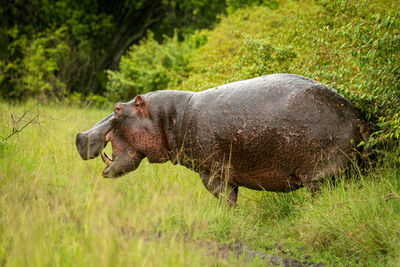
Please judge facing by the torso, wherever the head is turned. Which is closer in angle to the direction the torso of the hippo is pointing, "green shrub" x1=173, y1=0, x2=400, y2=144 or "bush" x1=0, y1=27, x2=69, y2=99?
the bush

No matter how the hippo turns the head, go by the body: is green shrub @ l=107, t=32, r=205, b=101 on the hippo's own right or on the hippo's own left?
on the hippo's own right

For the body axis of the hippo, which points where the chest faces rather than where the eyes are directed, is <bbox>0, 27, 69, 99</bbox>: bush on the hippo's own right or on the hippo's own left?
on the hippo's own right

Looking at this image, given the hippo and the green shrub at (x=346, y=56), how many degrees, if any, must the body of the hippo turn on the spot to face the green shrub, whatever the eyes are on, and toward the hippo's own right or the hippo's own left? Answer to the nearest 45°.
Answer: approximately 135° to the hippo's own right

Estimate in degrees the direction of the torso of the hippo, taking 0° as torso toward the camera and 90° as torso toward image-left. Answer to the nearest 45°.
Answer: approximately 90°

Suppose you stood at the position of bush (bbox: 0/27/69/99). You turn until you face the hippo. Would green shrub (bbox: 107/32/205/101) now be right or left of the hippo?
left
